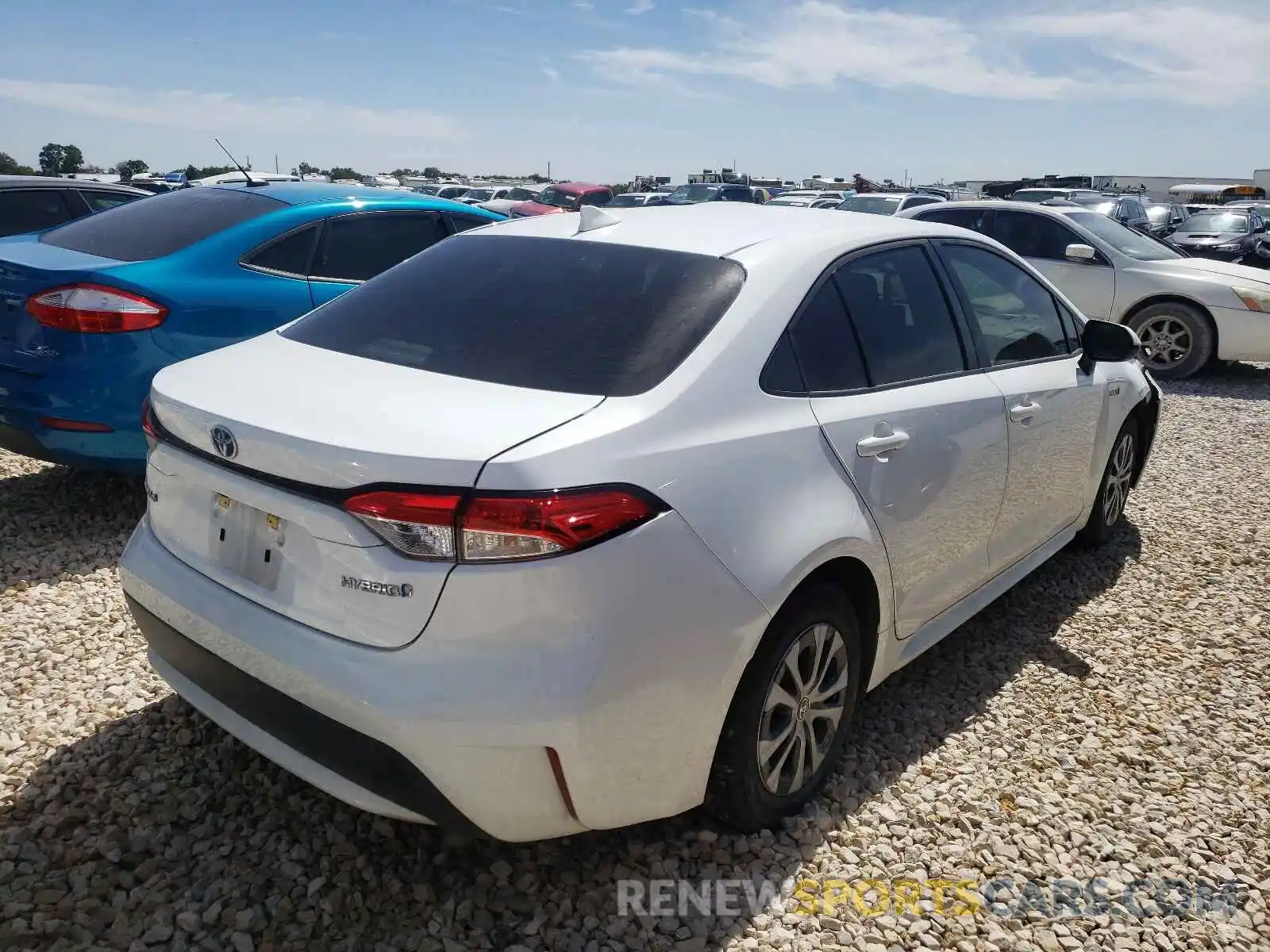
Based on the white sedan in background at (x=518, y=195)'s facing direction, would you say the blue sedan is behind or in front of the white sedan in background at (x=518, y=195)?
in front

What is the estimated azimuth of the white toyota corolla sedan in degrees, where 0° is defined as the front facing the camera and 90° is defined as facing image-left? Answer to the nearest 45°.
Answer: approximately 225°

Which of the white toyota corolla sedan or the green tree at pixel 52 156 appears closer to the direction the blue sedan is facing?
the green tree

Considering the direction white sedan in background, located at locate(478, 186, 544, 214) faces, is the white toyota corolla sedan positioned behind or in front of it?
in front

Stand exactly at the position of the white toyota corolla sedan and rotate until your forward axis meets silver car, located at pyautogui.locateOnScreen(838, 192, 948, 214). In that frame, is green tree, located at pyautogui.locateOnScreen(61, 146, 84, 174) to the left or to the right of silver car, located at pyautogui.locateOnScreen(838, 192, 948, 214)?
left

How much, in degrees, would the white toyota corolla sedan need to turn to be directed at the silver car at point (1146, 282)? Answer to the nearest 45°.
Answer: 0° — it already faces it

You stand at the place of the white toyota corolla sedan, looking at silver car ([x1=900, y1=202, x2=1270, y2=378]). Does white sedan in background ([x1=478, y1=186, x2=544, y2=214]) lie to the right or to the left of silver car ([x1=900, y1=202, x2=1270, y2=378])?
left

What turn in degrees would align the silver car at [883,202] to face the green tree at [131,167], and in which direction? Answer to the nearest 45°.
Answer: approximately 90° to its right

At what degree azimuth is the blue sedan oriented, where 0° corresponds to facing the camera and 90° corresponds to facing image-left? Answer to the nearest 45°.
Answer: approximately 225°

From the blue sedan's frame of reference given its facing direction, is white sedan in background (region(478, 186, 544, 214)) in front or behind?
in front

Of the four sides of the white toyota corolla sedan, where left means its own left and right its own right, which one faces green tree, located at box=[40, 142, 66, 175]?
left

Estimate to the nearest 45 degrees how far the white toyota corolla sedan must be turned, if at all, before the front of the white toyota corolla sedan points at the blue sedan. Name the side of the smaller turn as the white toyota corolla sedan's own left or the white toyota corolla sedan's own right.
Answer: approximately 90° to the white toyota corolla sedan's own left
